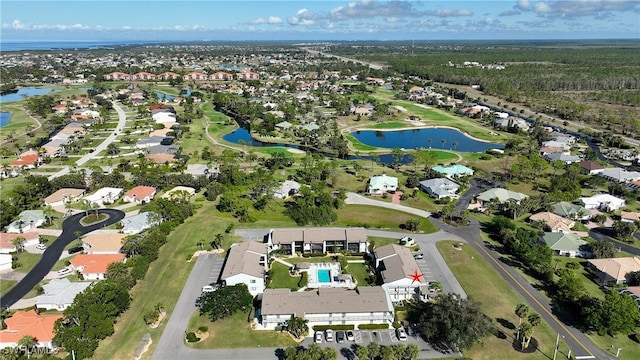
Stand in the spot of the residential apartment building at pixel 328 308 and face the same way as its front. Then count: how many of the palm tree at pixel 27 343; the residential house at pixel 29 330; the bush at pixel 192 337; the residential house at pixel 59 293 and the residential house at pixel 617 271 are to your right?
4

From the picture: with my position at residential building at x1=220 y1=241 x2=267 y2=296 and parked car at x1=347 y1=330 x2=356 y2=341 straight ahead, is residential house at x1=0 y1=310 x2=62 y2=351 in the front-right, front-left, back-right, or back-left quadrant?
back-right

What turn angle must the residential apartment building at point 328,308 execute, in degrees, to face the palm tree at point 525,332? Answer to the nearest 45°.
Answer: approximately 90° to its left

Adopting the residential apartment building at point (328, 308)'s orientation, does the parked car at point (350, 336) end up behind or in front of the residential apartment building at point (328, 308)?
in front

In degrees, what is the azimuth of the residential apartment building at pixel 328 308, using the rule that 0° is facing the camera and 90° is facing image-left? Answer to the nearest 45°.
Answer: approximately 0°

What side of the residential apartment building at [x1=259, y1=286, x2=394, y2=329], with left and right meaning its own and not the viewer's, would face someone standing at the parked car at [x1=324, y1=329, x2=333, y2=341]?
front

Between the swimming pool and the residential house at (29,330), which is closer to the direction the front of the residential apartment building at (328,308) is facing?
the residential house

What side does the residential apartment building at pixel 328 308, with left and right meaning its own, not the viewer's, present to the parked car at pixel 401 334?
left

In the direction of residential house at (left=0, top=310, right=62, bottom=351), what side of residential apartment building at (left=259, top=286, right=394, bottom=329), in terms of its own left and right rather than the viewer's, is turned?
right

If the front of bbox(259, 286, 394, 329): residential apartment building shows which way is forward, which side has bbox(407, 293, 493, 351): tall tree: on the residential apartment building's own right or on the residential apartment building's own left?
on the residential apartment building's own left

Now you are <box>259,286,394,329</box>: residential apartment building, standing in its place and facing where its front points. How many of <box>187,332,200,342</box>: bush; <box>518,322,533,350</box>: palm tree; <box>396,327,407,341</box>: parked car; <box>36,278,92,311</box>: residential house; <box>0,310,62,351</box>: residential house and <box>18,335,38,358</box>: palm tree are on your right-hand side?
4

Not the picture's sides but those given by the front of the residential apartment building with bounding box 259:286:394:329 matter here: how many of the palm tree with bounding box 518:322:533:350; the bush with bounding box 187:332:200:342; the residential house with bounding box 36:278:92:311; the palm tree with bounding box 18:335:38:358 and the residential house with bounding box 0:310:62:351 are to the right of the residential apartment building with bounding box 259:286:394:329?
4

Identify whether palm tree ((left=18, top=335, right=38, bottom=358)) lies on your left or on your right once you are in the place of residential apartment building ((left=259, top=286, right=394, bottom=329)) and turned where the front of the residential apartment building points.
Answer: on your right

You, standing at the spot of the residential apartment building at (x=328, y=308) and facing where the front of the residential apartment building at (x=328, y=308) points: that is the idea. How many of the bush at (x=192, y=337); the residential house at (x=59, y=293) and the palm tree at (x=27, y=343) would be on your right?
3

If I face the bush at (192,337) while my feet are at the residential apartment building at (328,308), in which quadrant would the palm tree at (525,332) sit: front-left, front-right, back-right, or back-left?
back-left

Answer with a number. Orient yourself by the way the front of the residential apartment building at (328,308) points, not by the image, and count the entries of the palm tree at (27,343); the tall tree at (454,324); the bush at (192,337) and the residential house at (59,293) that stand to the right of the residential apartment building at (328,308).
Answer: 3

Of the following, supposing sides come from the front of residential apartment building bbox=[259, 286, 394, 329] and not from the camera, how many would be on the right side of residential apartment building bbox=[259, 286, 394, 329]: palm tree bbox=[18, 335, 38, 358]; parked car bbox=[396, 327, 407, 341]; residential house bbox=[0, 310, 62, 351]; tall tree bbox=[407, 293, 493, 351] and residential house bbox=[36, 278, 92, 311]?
3
